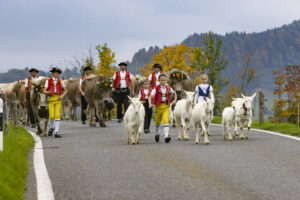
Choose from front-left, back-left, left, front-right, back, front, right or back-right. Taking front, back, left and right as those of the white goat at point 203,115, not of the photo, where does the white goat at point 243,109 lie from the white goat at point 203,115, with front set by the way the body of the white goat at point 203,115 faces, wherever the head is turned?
left

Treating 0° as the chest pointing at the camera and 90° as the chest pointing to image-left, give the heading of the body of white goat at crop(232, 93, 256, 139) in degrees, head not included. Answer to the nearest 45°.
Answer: approximately 315°

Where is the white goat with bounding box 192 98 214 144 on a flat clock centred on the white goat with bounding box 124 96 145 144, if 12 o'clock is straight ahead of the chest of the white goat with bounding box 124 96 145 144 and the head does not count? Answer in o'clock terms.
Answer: the white goat with bounding box 192 98 214 144 is roughly at 9 o'clock from the white goat with bounding box 124 96 145 144.

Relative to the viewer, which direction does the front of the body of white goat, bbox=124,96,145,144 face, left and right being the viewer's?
facing the viewer

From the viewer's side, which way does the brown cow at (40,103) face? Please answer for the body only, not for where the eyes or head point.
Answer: toward the camera

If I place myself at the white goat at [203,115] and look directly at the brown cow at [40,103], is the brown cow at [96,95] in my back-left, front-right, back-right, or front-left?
front-right

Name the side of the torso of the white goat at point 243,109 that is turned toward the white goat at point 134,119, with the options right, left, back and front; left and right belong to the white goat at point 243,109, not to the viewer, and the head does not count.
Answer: right

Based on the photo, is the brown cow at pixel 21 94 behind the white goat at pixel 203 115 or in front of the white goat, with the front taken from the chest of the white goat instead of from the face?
behind

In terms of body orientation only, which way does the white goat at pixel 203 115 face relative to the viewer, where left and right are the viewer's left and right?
facing the viewer and to the right of the viewer

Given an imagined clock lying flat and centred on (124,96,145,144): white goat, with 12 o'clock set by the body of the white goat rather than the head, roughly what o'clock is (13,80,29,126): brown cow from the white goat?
The brown cow is roughly at 5 o'clock from the white goat.

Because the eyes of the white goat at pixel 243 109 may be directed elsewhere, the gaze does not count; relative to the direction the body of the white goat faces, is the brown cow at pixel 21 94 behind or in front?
behind

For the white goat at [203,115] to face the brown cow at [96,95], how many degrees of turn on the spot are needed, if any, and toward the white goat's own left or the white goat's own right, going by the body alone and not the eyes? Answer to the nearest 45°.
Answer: approximately 180°

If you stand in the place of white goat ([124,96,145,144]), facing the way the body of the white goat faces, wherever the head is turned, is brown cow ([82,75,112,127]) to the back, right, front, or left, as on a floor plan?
back
